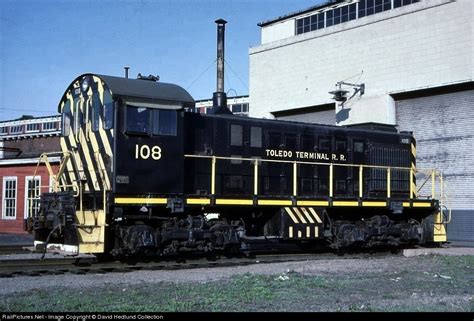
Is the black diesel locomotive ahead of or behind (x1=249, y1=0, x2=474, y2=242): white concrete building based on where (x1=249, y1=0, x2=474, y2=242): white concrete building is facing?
ahead

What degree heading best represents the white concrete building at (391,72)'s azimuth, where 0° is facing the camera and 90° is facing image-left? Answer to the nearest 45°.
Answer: approximately 45°

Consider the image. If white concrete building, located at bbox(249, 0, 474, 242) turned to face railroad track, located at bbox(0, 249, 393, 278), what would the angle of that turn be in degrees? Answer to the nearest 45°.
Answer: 0° — it already faces it
